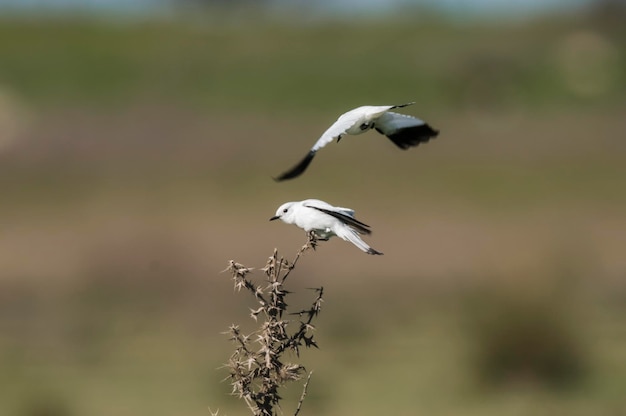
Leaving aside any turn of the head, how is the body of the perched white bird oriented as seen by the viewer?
to the viewer's left
